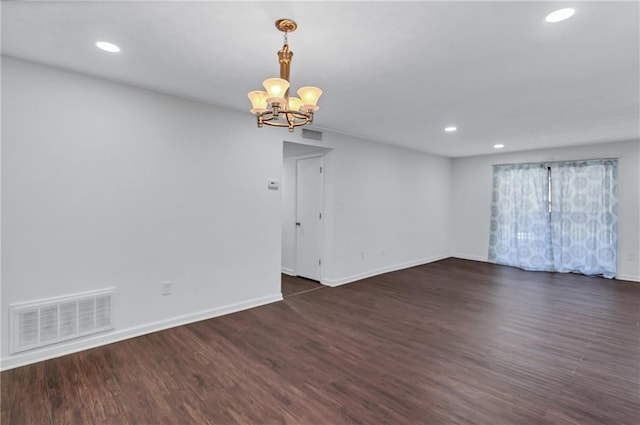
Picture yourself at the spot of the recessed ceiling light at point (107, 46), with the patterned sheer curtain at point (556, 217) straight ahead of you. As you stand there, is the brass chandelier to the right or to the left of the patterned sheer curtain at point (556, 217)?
right

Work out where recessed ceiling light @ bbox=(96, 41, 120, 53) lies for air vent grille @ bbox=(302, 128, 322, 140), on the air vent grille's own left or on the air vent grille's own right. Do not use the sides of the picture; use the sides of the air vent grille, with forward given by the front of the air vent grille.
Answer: on the air vent grille's own right

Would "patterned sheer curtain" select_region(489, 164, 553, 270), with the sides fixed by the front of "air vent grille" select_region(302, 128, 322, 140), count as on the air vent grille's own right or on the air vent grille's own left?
on the air vent grille's own left

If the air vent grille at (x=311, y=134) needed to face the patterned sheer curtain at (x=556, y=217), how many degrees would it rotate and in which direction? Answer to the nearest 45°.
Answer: approximately 45° to its left

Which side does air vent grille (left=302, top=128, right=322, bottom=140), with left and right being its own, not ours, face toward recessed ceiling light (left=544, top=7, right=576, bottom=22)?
front

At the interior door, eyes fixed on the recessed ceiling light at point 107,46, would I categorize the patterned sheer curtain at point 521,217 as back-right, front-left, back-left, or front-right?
back-left

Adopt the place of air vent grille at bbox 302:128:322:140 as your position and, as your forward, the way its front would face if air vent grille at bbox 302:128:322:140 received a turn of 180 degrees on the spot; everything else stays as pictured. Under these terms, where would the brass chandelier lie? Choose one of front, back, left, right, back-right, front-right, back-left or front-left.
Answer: back-left
